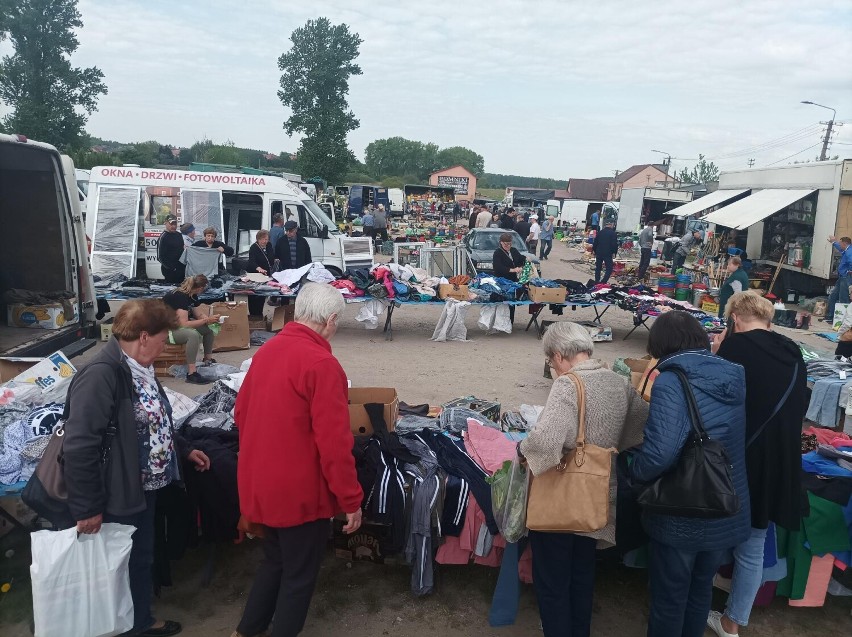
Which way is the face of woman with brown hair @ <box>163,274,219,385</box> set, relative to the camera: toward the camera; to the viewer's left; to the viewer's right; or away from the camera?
to the viewer's right

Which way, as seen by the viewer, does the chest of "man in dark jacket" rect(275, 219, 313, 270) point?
toward the camera

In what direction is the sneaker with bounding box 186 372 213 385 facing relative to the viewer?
to the viewer's right

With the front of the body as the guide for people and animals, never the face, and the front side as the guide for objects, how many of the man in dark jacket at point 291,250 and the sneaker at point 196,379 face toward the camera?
1

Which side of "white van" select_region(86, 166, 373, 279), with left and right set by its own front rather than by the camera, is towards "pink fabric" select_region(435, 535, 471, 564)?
right

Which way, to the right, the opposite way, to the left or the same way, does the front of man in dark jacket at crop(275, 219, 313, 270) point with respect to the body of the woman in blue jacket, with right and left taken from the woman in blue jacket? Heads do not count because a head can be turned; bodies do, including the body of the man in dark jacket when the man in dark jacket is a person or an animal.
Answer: the opposite way

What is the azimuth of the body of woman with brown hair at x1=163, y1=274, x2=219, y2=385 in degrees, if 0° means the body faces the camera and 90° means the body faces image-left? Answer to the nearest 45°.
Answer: approximately 270°

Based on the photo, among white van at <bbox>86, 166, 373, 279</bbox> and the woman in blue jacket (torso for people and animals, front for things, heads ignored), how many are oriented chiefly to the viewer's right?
1

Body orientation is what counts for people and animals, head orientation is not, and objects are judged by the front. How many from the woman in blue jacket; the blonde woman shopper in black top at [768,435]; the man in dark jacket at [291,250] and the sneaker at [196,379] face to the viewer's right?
1

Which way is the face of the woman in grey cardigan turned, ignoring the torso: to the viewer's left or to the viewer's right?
to the viewer's left
